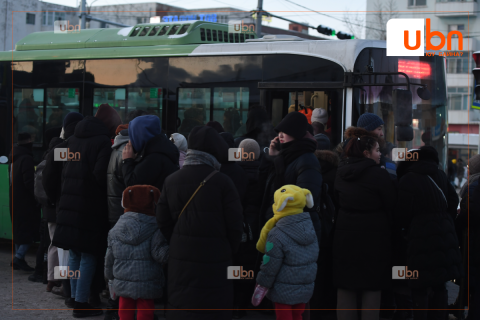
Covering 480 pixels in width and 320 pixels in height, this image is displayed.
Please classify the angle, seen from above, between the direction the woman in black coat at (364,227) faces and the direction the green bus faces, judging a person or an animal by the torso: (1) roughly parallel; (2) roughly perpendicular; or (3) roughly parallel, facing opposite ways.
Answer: roughly perpendicular

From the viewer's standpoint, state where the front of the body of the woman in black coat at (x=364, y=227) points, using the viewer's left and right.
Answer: facing away from the viewer and to the right of the viewer

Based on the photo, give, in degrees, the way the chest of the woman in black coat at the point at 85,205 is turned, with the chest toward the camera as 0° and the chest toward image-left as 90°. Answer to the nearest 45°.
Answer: approximately 225°

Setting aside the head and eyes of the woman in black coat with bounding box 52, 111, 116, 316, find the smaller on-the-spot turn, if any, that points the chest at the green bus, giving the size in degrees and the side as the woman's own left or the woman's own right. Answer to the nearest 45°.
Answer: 0° — they already face it

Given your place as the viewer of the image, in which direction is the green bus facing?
facing the viewer and to the right of the viewer

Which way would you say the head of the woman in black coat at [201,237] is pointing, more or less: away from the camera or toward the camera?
away from the camera

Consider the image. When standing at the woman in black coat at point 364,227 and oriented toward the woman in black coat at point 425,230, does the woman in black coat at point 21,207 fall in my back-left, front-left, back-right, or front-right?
back-left

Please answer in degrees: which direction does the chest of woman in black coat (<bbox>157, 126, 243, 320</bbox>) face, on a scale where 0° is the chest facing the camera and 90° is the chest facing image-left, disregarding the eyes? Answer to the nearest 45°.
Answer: approximately 180°

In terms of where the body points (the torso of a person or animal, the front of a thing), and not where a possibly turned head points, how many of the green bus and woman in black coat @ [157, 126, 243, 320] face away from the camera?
1

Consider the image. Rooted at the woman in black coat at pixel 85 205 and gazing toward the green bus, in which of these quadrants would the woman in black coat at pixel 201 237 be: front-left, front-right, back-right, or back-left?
back-right

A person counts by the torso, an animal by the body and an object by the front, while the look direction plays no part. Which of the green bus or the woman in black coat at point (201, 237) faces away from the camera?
the woman in black coat

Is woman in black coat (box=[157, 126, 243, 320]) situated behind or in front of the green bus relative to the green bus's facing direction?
in front

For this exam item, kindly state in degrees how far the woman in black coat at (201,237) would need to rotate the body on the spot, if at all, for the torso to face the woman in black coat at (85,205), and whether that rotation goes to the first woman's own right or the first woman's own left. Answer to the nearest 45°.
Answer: approximately 45° to the first woman's own left

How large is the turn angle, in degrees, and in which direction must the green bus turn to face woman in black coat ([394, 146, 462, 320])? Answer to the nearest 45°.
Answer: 0° — it already faces them
